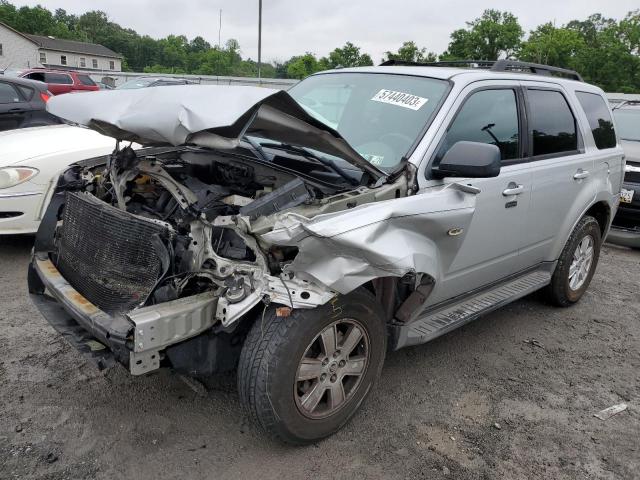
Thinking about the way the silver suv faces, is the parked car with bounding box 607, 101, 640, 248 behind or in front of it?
behind

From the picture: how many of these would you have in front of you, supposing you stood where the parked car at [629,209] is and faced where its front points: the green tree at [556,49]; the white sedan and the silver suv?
2

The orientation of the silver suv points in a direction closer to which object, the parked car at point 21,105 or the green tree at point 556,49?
the parked car

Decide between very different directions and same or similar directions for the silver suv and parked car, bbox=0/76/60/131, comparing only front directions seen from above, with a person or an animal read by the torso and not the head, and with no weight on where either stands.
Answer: same or similar directions

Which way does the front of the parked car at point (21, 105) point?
to the viewer's left

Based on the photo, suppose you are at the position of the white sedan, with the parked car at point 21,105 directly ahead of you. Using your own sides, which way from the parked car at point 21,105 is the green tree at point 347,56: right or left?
right
